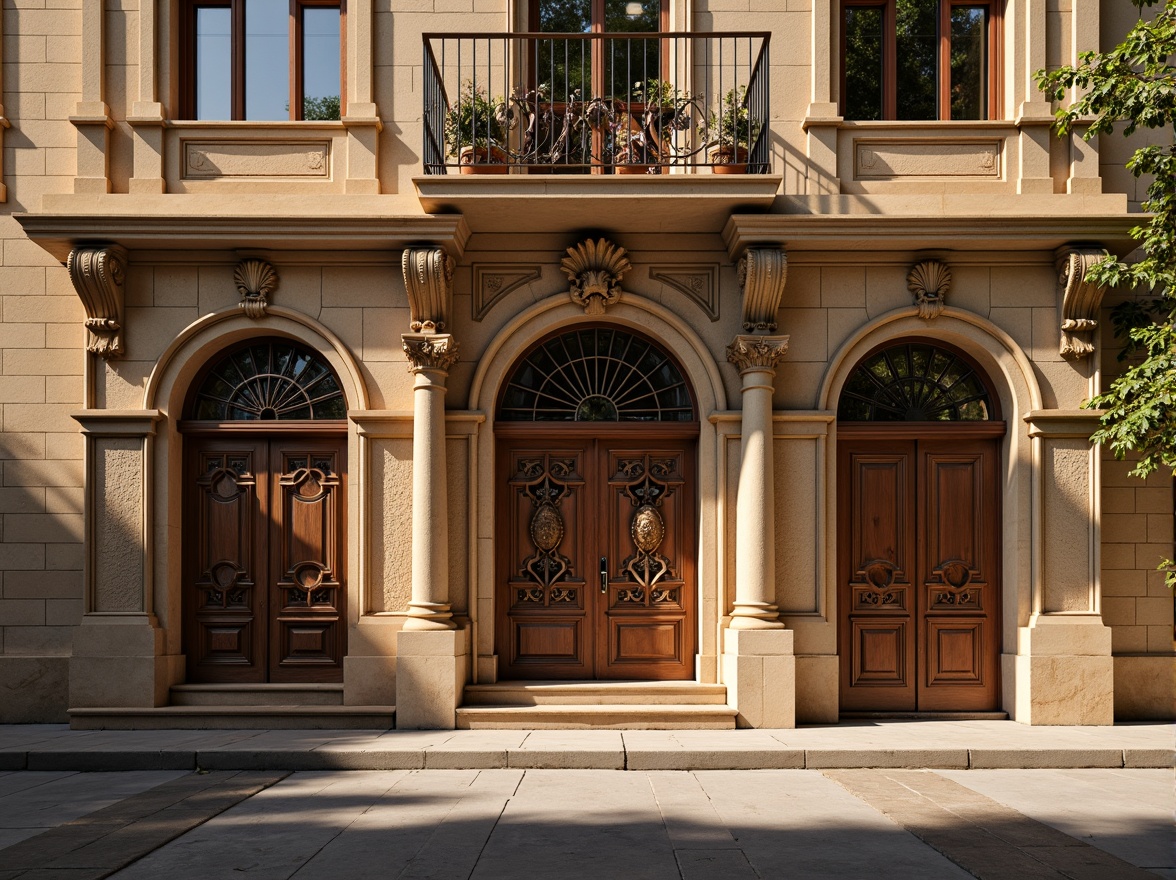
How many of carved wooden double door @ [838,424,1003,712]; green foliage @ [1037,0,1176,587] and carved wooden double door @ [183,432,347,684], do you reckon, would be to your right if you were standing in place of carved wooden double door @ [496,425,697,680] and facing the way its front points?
1

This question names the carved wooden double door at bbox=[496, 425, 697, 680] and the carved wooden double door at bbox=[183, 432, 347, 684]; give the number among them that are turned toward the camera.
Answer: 2

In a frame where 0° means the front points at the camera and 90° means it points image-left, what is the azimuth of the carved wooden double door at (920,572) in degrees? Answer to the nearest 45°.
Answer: approximately 0°

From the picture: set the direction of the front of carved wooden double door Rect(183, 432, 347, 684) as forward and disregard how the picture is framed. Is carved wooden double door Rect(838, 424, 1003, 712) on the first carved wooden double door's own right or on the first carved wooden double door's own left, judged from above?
on the first carved wooden double door's own left

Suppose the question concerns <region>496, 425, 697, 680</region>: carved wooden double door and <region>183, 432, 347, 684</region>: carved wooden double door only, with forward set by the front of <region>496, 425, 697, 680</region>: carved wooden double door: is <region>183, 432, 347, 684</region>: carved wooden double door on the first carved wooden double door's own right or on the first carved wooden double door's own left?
on the first carved wooden double door's own right

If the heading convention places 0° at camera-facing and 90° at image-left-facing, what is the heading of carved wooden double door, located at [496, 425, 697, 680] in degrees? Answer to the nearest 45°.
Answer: approximately 0°

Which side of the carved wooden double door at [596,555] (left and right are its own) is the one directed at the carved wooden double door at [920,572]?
left

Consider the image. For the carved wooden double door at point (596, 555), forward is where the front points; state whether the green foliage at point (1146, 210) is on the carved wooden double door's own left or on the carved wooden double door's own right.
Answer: on the carved wooden double door's own left

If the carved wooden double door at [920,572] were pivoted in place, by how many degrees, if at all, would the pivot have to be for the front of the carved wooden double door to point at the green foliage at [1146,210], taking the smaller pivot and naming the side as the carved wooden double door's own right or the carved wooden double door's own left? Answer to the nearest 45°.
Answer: approximately 45° to the carved wooden double door's own left
